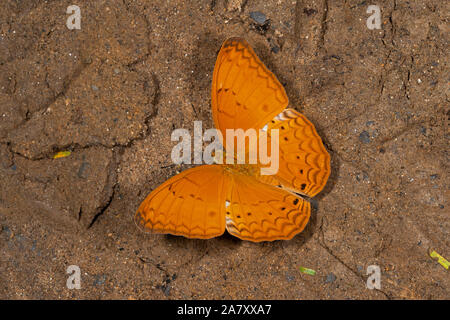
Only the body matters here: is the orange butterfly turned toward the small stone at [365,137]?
no

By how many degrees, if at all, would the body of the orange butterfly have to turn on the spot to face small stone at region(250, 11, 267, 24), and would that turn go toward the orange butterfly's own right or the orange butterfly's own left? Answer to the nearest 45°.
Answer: approximately 45° to the orange butterfly's own right

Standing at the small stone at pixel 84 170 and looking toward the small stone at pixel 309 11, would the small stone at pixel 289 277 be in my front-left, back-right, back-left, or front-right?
front-right

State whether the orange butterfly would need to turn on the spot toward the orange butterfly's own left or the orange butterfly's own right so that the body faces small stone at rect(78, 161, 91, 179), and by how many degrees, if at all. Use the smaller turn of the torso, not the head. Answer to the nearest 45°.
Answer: approximately 45° to the orange butterfly's own left

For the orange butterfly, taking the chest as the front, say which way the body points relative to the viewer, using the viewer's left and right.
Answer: facing away from the viewer and to the left of the viewer

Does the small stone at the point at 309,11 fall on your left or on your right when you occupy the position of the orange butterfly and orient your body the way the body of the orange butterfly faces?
on your right

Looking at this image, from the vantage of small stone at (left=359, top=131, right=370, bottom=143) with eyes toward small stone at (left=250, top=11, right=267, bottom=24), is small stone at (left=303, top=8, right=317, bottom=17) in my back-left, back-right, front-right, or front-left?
front-right

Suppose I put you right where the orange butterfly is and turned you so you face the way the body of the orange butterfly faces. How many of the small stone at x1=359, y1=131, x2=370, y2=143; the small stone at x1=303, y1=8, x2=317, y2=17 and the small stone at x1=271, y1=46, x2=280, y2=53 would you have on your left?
0

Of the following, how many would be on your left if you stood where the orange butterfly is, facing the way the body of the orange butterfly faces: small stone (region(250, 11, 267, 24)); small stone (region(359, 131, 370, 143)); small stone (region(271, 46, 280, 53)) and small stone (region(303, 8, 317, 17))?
0

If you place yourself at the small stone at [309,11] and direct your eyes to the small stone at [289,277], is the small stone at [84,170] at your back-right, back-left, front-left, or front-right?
front-right

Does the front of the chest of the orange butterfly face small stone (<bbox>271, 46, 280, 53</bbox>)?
no
